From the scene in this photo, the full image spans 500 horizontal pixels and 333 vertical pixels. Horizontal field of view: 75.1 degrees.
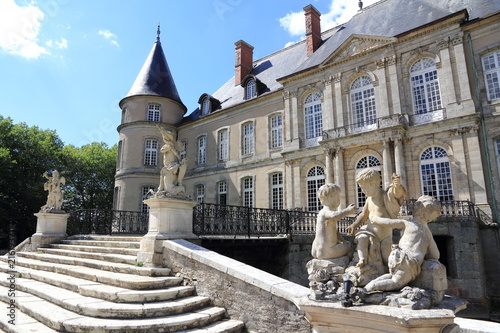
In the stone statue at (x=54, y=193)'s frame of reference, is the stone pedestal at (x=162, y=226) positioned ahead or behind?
ahead

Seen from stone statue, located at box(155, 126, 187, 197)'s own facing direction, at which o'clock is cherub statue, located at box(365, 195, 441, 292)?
The cherub statue is roughly at 10 o'clock from the stone statue.

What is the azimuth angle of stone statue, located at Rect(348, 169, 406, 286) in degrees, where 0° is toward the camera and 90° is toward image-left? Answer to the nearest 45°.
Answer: approximately 45°

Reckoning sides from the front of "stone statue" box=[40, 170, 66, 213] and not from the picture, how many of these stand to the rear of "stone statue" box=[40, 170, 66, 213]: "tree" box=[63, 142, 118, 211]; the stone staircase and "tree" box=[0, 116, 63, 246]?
2

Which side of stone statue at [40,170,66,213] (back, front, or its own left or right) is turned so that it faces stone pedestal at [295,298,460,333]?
front

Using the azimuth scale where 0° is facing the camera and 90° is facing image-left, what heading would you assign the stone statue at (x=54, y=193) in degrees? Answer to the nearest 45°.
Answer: approximately 0°

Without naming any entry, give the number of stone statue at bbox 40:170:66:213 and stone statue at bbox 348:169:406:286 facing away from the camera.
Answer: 0

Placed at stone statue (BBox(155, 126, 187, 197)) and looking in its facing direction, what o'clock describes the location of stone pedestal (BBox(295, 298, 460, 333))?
The stone pedestal is roughly at 10 o'clock from the stone statue.

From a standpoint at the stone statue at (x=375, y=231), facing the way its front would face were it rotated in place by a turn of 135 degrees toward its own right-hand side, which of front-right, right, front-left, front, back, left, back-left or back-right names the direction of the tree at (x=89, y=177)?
front-left

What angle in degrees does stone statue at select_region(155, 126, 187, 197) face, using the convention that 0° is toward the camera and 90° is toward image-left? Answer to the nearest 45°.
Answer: approximately 45°

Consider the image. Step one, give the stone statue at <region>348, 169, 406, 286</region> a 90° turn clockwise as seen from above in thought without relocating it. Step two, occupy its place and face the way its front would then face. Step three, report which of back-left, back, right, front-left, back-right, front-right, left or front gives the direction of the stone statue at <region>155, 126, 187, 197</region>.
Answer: front

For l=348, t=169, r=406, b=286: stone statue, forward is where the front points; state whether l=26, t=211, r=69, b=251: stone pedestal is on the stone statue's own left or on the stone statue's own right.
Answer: on the stone statue's own right
